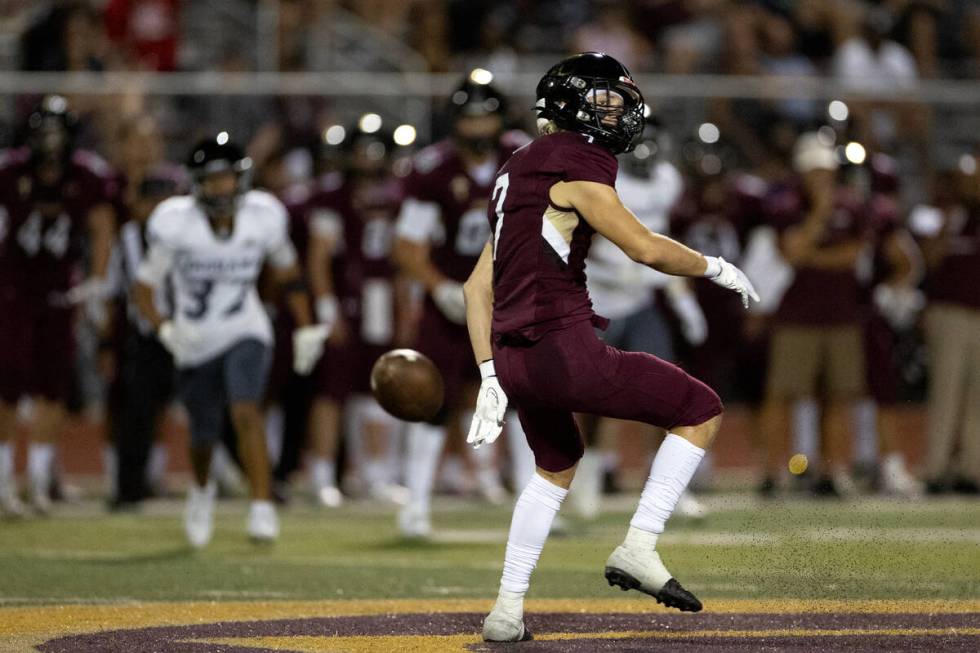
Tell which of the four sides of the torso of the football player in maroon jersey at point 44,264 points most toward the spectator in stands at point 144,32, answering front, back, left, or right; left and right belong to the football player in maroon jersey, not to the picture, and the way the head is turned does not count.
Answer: back

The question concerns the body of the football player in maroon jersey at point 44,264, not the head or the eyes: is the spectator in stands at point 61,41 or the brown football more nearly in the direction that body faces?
the brown football

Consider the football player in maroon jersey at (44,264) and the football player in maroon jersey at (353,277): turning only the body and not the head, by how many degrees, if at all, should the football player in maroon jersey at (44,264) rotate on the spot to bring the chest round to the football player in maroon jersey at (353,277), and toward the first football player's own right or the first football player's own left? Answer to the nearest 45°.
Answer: approximately 90° to the first football player's own left

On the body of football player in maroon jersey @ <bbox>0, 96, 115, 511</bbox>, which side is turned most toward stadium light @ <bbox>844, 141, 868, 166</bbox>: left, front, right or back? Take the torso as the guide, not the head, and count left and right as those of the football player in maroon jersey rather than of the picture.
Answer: left

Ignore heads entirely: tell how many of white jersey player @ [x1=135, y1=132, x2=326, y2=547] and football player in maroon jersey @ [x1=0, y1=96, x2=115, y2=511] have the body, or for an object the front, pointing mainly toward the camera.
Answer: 2

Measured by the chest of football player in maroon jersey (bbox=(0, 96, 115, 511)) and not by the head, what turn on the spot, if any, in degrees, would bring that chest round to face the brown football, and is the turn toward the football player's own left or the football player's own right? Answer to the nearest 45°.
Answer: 0° — they already face it

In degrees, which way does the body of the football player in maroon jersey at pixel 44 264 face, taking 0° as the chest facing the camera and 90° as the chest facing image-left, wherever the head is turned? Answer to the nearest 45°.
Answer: approximately 0°

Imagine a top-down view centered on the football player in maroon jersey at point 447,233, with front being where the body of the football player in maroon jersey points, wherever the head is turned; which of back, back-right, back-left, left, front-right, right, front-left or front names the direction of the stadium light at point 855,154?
left

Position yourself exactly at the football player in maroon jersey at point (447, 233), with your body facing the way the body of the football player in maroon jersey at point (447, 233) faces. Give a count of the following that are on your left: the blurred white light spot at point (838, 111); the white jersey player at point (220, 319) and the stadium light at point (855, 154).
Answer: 2
